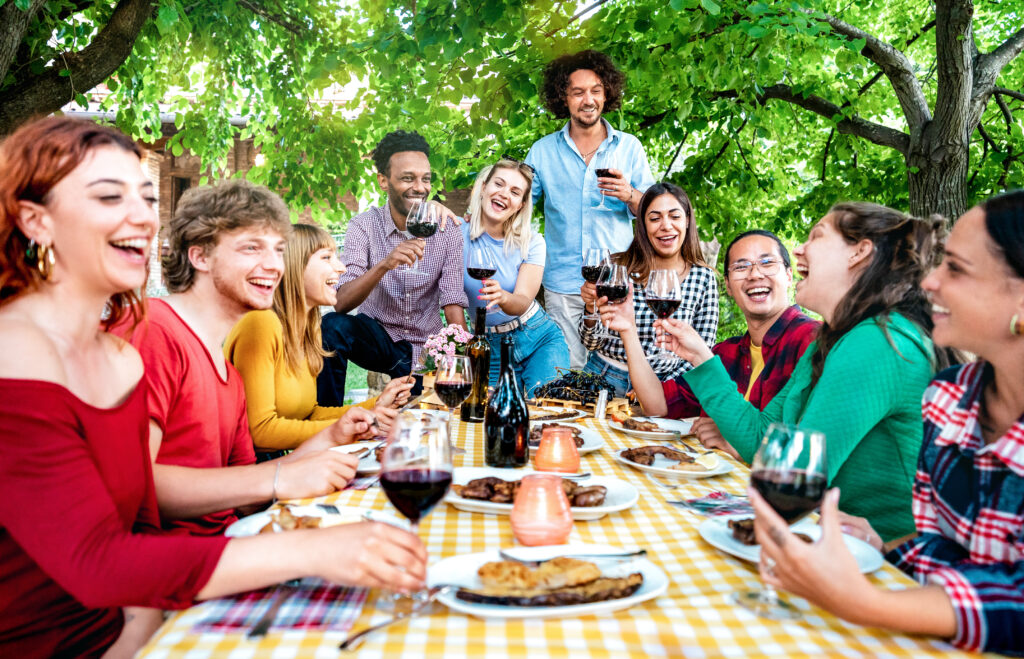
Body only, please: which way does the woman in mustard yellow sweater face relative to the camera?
to the viewer's right

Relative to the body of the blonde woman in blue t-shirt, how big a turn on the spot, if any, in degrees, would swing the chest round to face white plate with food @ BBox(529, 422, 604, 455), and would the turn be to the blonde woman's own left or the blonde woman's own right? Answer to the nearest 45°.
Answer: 0° — they already face it

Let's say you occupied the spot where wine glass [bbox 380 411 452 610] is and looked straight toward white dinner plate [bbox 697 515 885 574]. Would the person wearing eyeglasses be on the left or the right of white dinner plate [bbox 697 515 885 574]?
left

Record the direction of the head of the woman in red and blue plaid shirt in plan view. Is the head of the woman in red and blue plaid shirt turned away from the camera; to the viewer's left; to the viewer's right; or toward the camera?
to the viewer's left

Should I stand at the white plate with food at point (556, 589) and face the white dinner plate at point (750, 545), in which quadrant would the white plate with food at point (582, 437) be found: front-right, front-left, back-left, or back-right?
front-left

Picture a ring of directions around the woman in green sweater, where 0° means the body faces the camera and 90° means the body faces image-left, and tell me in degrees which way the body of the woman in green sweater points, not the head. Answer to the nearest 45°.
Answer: approximately 90°

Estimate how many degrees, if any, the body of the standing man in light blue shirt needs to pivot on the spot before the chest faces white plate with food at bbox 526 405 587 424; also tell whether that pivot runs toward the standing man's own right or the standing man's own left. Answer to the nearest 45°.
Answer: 0° — they already face it

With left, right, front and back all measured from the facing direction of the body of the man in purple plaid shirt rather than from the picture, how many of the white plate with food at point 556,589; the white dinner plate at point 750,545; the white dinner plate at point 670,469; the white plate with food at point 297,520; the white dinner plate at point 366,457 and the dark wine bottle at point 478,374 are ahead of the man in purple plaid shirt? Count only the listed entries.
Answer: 6

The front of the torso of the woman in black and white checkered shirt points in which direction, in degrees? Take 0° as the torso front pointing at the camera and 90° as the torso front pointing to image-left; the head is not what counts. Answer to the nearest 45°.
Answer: approximately 0°

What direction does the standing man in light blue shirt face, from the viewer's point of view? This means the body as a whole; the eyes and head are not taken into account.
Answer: toward the camera

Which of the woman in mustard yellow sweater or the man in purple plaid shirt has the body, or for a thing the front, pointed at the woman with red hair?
the man in purple plaid shirt

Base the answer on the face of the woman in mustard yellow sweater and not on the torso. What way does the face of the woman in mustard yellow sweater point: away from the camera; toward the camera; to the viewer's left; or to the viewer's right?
to the viewer's right

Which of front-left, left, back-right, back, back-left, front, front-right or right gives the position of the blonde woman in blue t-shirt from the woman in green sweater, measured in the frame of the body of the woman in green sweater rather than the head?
front-right

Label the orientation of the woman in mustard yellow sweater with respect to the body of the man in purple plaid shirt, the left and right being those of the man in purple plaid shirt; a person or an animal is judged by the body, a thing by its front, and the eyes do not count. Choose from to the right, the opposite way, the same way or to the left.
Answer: to the left

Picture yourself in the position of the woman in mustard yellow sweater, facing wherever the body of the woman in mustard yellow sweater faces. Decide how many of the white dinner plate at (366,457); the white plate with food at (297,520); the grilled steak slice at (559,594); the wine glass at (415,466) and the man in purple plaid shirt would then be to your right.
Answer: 4

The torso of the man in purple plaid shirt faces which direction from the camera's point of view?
toward the camera

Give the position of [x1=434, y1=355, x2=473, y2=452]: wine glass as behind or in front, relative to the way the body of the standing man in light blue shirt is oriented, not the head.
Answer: in front

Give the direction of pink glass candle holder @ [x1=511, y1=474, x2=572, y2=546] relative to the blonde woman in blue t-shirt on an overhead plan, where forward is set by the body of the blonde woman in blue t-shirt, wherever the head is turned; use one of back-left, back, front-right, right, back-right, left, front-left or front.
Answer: front

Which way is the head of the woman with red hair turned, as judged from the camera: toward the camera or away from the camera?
toward the camera

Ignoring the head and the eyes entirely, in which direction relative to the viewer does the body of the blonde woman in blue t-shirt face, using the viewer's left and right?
facing the viewer

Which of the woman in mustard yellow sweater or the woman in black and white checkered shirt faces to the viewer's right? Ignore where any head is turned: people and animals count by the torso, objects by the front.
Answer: the woman in mustard yellow sweater
